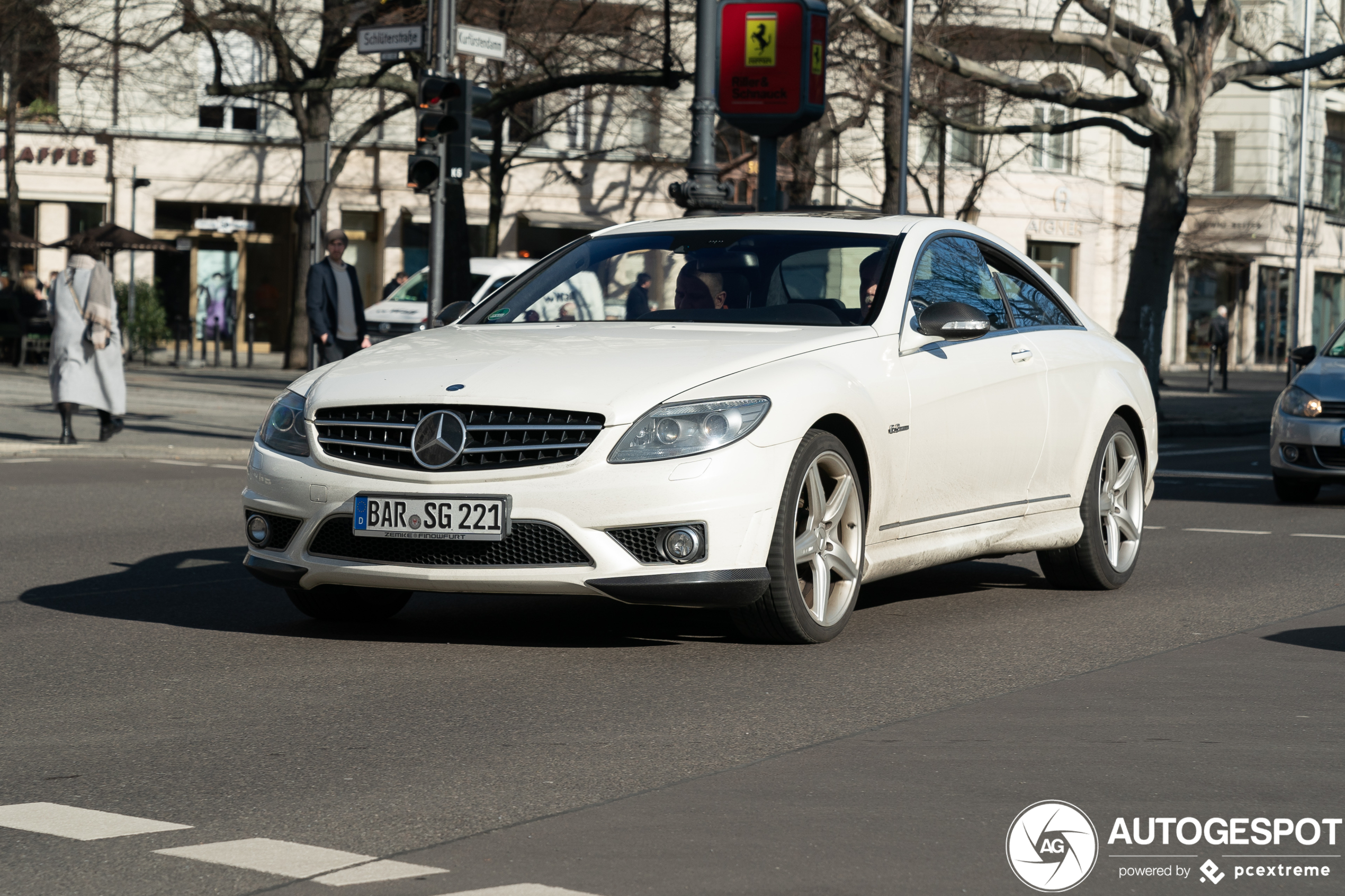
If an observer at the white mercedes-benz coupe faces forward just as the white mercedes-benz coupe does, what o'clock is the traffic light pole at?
The traffic light pole is roughly at 4 o'clock from the white mercedes-benz coupe.

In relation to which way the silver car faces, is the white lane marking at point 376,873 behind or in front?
in front

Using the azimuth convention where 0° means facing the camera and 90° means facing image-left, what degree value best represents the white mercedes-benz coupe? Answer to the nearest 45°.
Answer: approximately 45°

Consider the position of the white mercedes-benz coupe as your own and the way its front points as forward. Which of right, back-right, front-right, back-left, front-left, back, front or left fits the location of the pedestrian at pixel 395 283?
back-right

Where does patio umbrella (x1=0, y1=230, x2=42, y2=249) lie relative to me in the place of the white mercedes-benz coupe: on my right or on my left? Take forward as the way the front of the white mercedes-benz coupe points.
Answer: on my right

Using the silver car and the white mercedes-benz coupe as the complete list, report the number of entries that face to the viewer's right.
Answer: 0

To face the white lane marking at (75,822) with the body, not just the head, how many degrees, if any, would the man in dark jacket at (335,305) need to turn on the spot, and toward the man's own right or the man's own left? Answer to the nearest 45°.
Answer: approximately 45° to the man's own right

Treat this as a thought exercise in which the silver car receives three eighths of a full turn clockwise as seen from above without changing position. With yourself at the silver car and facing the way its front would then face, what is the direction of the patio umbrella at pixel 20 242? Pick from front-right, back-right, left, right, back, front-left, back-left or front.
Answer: front-left

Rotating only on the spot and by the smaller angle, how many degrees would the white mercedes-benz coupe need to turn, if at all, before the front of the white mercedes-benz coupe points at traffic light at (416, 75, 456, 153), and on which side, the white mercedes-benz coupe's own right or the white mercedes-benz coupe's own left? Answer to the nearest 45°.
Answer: approximately 135° to the white mercedes-benz coupe's own right

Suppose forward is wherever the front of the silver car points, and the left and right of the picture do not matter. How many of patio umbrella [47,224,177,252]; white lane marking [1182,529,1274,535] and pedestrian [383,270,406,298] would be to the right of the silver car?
2

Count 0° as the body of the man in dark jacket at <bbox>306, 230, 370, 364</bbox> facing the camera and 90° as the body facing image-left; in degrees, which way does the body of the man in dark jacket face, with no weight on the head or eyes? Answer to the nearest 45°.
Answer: approximately 315°

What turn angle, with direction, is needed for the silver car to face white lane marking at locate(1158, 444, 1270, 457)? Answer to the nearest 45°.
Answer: approximately 135° to its right
